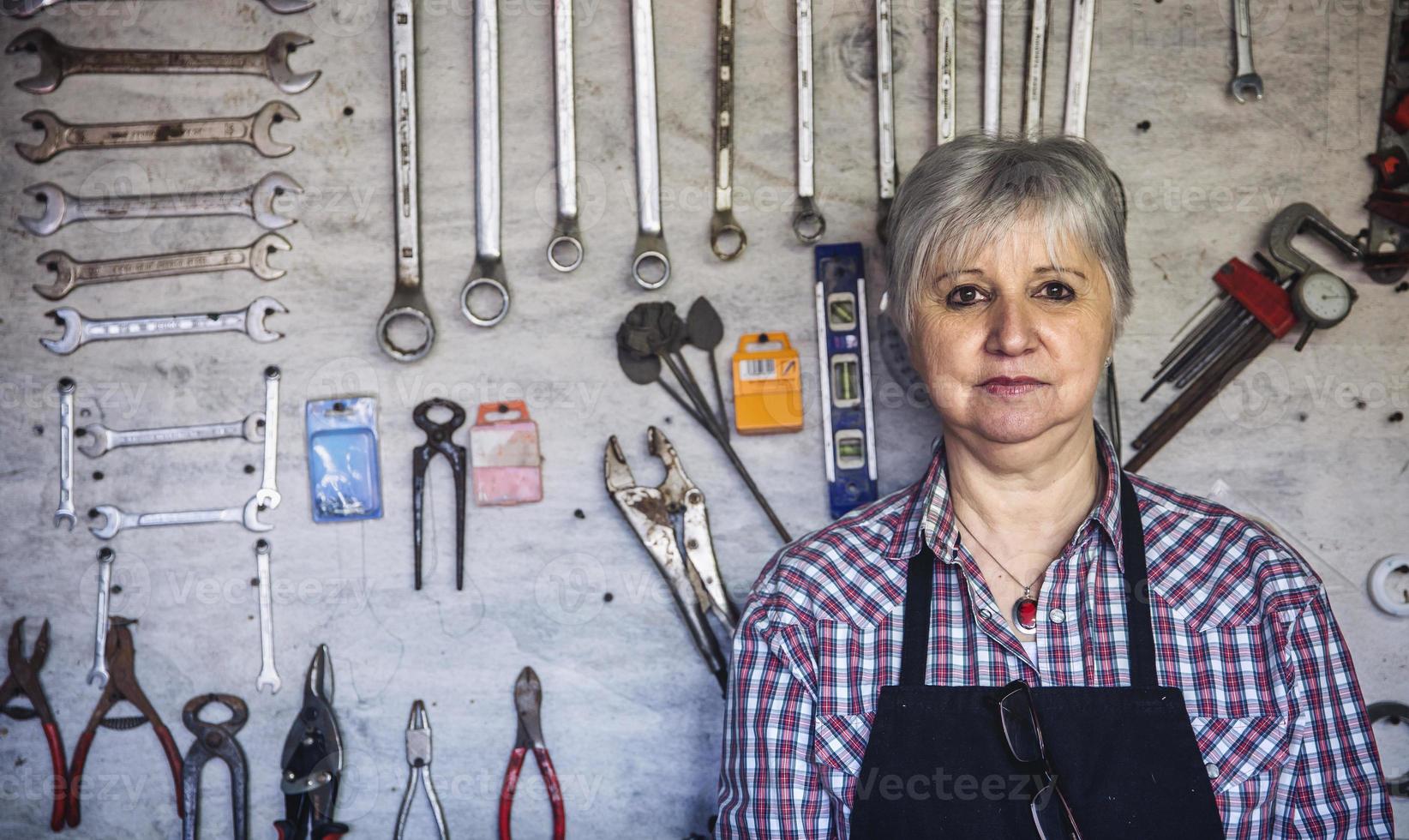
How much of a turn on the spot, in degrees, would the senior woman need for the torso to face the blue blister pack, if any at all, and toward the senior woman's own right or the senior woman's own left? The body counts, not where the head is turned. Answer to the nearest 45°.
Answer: approximately 90° to the senior woman's own right

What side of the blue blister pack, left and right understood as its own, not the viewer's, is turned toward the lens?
front

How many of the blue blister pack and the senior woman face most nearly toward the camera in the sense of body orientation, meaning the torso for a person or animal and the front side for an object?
2

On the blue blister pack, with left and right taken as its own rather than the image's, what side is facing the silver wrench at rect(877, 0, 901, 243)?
left

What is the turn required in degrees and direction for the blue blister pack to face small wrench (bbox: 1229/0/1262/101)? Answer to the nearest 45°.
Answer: approximately 90° to its left

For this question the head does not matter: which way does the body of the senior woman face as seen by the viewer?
toward the camera

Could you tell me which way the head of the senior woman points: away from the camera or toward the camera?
toward the camera
